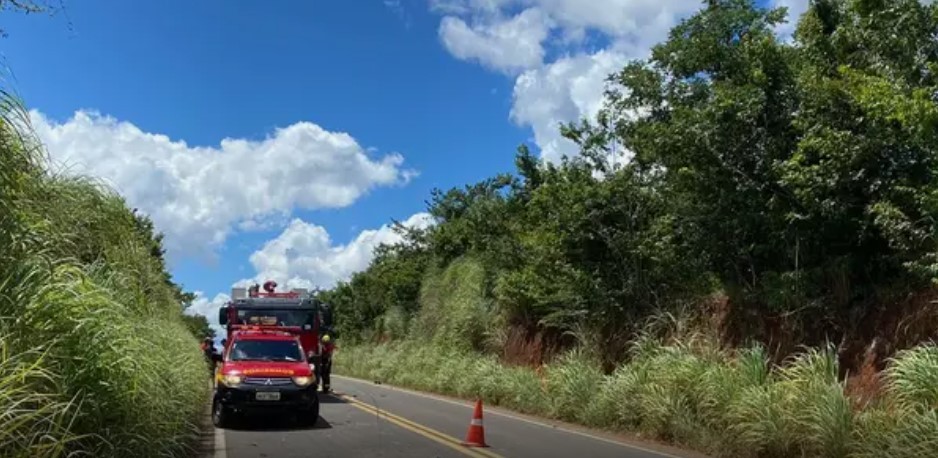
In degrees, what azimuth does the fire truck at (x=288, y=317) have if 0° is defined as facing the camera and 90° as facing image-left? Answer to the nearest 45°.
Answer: approximately 0°

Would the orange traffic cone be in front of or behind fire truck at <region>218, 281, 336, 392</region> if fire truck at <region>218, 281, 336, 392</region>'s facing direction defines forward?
in front
